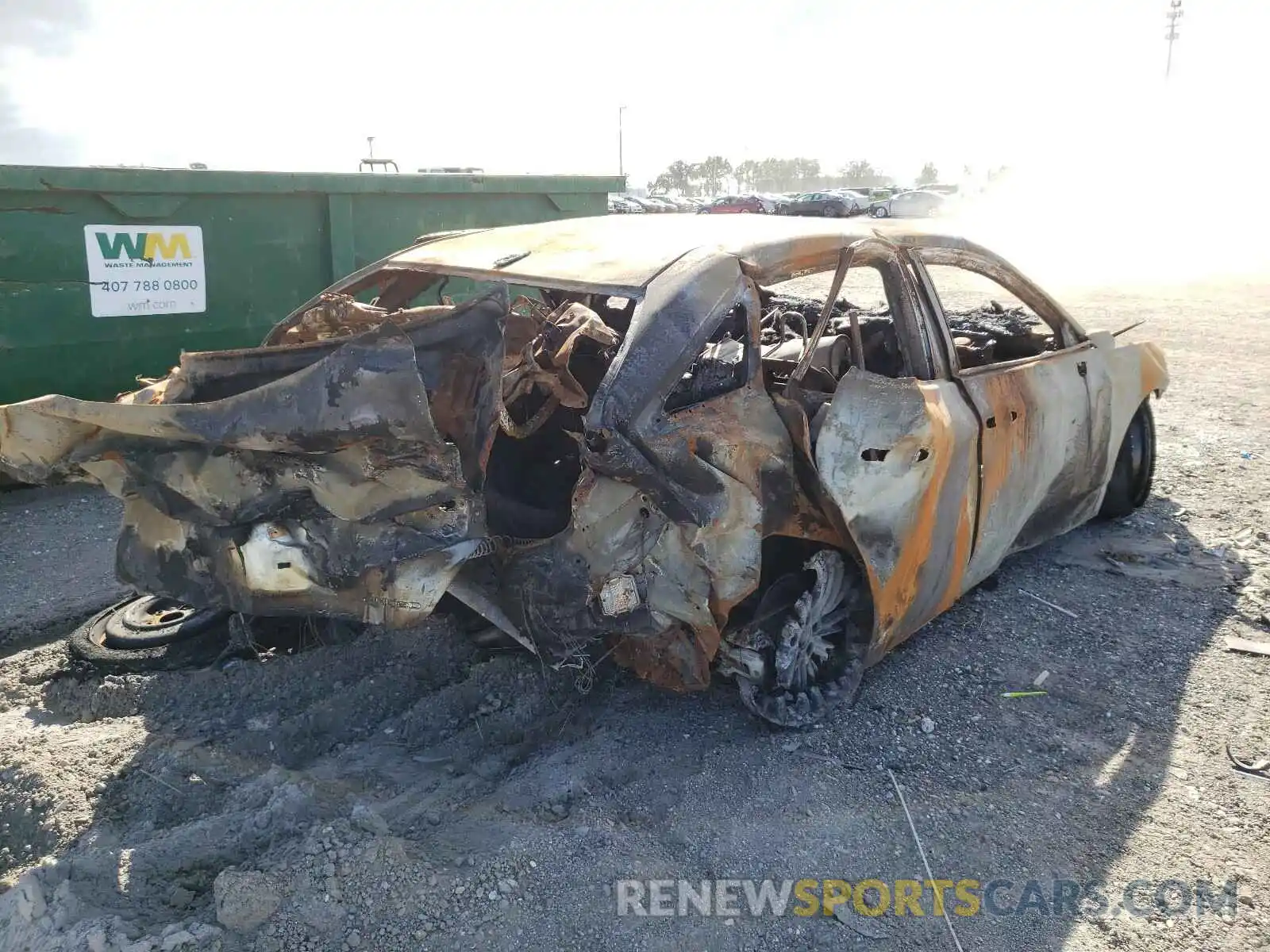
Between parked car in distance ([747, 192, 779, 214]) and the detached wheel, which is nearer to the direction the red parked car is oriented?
the detached wheel

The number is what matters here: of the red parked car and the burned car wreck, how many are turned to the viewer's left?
1

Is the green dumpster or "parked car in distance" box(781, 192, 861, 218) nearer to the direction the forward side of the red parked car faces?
the green dumpster

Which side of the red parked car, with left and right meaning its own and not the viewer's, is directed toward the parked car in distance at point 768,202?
back

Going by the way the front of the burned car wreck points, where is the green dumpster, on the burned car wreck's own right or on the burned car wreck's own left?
on the burned car wreck's own left

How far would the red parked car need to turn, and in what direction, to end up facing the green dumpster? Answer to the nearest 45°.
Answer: approximately 90° to its left

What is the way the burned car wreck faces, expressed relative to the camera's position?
facing away from the viewer and to the right of the viewer

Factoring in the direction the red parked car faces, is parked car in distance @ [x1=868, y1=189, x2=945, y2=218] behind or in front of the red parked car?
behind

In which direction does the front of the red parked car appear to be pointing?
to the viewer's left

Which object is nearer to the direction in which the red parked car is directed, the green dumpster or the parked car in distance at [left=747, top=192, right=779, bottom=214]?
the green dumpster

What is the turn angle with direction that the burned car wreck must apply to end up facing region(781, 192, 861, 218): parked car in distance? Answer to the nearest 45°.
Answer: approximately 45° to its left
